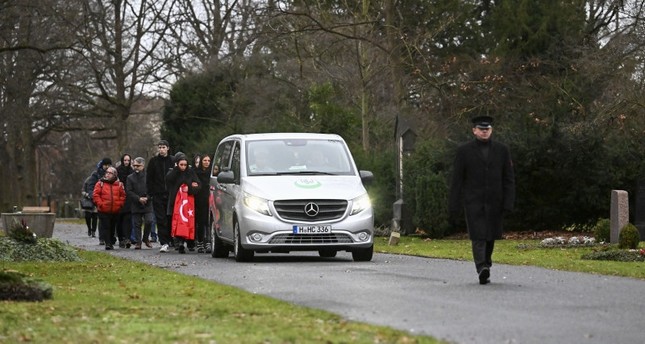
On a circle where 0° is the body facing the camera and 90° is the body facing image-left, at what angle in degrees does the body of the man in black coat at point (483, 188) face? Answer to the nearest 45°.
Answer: approximately 0°

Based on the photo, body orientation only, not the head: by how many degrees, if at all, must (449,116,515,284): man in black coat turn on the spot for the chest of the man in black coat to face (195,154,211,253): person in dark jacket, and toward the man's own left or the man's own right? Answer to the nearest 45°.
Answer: approximately 135° to the man's own right

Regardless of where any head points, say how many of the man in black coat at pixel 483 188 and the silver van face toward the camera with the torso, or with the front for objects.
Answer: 2

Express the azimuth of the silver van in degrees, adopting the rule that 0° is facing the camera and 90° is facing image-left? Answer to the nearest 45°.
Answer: approximately 0°

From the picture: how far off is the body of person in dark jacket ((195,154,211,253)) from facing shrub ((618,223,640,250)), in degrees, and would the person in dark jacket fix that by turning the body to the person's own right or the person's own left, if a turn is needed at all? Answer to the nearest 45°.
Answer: approximately 45° to the person's own left
